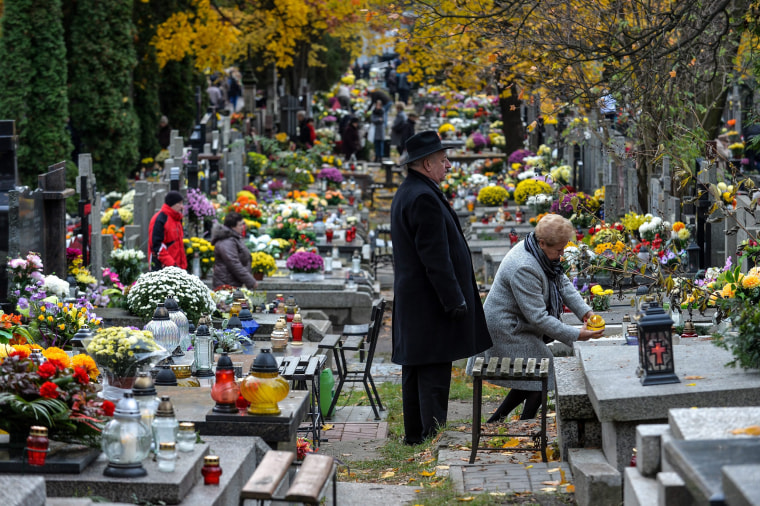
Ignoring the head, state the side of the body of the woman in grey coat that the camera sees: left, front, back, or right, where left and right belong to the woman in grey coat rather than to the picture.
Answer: right

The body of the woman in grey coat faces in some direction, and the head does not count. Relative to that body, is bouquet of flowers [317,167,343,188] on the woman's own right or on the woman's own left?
on the woman's own left

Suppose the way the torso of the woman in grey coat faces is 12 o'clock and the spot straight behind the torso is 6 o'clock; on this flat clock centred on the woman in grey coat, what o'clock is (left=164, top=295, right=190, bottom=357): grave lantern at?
The grave lantern is roughly at 6 o'clock from the woman in grey coat.

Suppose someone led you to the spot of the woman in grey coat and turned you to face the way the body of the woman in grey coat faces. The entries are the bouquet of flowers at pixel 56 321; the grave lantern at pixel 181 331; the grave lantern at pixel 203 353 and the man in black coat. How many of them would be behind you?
4

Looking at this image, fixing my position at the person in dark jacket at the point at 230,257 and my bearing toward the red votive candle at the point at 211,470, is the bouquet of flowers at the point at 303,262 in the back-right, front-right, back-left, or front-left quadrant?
back-left

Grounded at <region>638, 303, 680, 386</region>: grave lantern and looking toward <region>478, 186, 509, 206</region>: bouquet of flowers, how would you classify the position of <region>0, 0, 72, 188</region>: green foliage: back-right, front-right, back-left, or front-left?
front-left

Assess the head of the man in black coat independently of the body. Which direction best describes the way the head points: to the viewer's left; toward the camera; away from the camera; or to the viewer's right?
to the viewer's right

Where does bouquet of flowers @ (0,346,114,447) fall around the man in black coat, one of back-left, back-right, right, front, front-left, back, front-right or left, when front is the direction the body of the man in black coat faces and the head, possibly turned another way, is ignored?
back-right

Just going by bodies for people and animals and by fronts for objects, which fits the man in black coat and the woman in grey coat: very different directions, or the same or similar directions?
same or similar directions

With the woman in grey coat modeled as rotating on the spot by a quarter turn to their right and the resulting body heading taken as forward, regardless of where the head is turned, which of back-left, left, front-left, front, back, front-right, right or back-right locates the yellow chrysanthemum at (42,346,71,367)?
front-right

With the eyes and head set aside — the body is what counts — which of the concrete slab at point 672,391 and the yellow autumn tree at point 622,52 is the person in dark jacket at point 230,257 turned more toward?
the yellow autumn tree

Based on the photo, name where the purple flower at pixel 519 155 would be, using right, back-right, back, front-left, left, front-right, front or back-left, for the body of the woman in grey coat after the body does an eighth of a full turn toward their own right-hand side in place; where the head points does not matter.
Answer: back-left

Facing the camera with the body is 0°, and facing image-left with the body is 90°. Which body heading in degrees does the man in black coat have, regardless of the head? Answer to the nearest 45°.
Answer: approximately 270°

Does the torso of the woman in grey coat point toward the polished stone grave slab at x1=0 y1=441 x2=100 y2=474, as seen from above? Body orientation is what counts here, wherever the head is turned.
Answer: no
